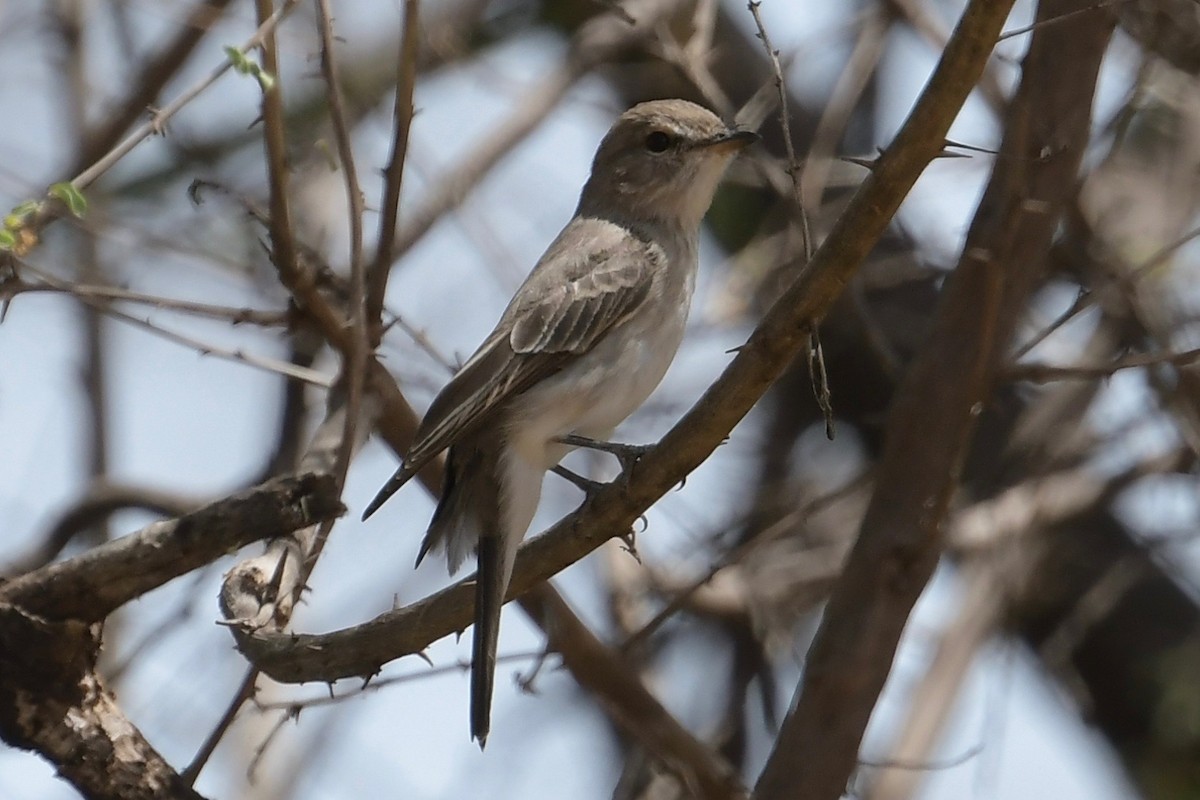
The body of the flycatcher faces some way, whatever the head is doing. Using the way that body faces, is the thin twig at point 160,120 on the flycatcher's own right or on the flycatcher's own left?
on the flycatcher's own right

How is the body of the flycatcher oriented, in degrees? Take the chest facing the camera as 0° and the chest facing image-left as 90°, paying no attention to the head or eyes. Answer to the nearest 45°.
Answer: approximately 270°

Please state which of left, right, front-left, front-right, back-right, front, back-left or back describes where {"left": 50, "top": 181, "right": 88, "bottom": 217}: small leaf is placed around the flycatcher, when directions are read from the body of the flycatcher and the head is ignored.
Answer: back-right

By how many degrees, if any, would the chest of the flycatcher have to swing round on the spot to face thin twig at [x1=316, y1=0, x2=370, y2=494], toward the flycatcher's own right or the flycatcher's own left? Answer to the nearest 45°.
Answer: approximately 135° to the flycatcher's own right
